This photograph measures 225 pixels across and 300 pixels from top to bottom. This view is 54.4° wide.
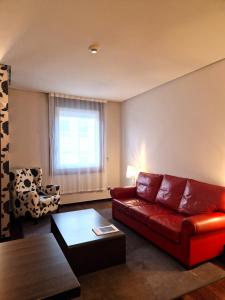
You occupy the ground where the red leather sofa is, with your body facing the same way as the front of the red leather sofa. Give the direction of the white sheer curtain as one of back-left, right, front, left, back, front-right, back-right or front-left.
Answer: right

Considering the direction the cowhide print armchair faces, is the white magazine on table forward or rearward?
forward

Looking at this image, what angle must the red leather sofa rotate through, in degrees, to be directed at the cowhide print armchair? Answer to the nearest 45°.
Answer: approximately 45° to its right

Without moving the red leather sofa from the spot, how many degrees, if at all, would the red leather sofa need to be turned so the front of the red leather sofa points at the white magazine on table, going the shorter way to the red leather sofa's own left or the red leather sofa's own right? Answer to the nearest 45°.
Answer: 0° — it already faces it

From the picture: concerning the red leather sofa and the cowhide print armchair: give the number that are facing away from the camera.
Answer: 0

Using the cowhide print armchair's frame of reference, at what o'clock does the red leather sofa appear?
The red leather sofa is roughly at 12 o'clock from the cowhide print armchair.

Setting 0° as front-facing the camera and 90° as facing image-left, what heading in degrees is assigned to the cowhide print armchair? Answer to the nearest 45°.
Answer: approximately 315°

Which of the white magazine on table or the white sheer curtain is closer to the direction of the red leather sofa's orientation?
the white magazine on table

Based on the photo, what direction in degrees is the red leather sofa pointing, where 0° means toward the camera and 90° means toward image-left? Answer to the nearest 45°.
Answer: approximately 45°
